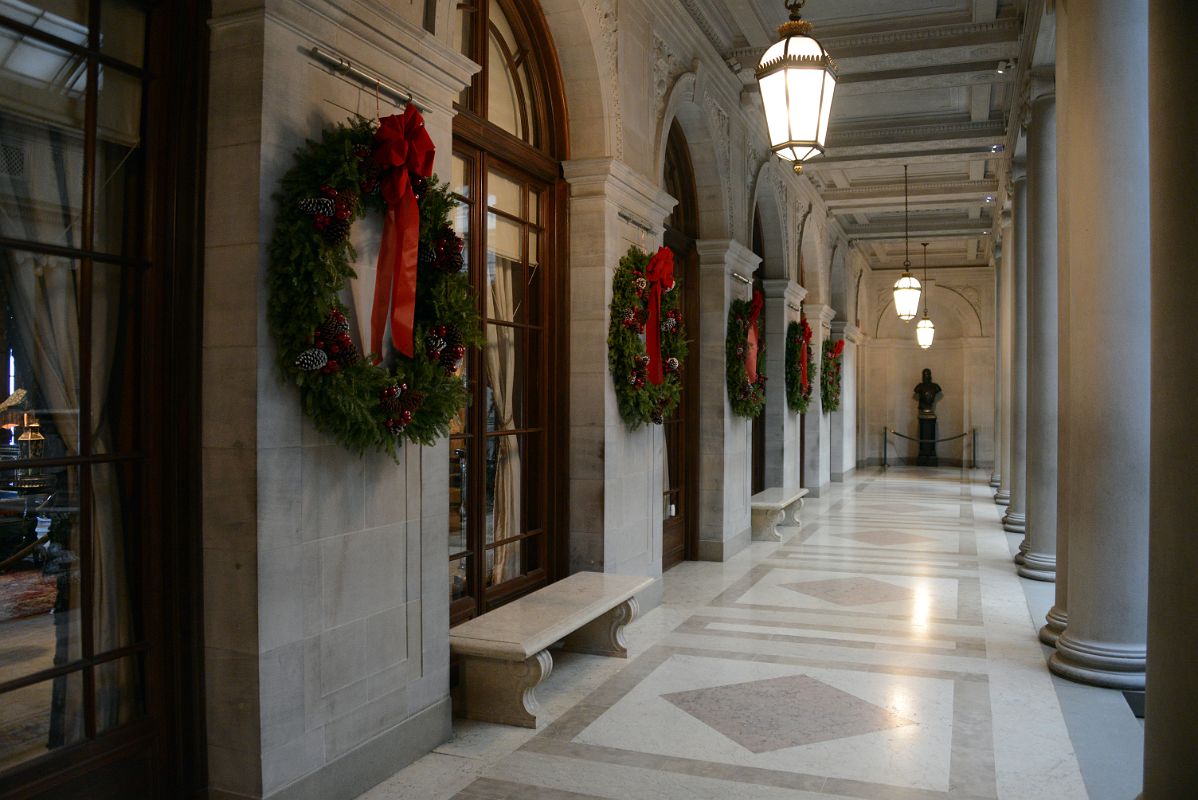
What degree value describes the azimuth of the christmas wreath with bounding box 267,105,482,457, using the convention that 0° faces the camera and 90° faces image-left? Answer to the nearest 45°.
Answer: approximately 315°

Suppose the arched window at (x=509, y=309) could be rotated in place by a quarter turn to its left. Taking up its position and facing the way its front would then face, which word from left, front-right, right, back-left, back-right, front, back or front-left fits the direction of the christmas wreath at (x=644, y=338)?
front

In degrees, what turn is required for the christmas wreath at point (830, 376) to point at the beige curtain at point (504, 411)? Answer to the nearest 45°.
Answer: approximately 90° to its right

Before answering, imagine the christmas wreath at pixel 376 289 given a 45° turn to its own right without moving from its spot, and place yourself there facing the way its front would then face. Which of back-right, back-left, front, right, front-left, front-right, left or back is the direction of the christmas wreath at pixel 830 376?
back-left

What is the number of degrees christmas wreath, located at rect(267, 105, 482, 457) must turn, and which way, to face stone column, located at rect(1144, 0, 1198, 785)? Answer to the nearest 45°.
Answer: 0° — it already faces it

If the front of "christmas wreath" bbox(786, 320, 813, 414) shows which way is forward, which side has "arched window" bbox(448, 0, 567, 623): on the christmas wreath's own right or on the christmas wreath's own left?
on the christmas wreath's own right

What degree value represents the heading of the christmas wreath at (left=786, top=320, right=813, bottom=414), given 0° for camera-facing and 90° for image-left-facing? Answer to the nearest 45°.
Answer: approximately 270°

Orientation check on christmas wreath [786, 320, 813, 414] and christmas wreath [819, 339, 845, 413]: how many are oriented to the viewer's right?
2

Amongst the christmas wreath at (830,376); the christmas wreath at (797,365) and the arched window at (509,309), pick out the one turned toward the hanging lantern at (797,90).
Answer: the arched window

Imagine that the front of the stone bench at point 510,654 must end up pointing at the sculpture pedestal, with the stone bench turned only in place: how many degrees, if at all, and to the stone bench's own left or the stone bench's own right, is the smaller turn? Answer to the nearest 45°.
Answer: approximately 90° to the stone bench's own left

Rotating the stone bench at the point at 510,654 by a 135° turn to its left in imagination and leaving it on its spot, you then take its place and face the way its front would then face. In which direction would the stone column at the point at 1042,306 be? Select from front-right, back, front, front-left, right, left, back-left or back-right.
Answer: front-right

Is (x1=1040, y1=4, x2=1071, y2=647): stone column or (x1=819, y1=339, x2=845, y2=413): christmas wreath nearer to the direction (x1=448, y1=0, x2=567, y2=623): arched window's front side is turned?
the stone column

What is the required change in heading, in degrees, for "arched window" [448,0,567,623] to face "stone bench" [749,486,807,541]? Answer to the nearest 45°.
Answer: approximately 90° to its left

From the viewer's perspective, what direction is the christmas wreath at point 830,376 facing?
to the viewer's right

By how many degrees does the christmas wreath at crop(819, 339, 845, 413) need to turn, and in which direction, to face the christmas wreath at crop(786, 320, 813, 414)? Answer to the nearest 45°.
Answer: approximately 90° to its right
